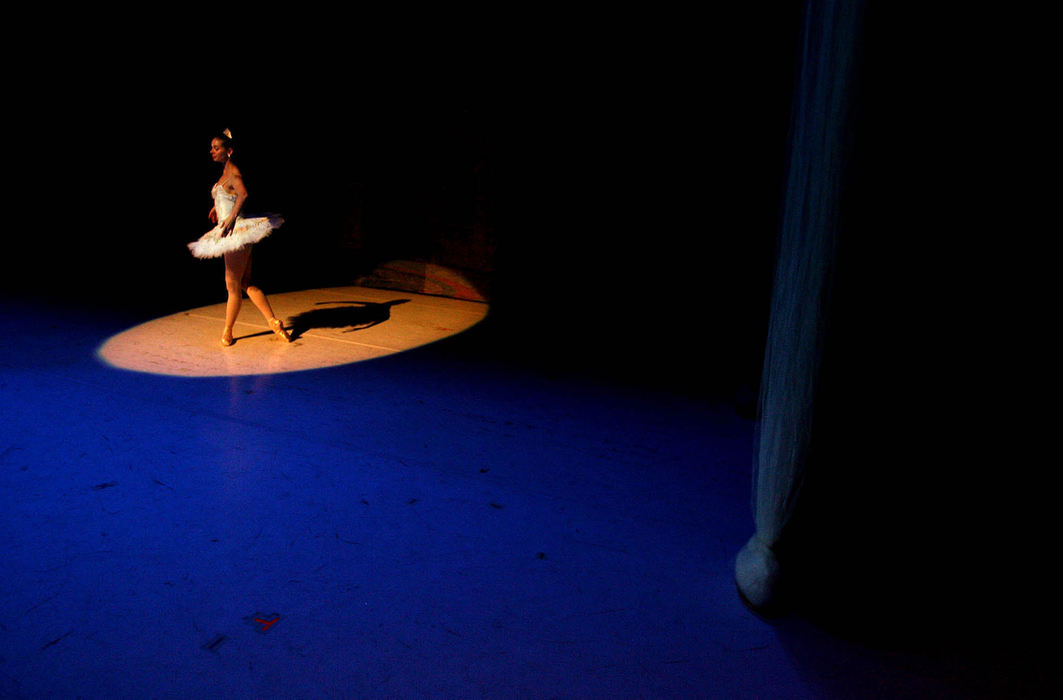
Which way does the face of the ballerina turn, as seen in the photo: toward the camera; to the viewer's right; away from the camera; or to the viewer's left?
to the viewer's left

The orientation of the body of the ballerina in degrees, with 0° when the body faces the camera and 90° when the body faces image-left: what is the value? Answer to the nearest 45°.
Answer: approximately 90°
